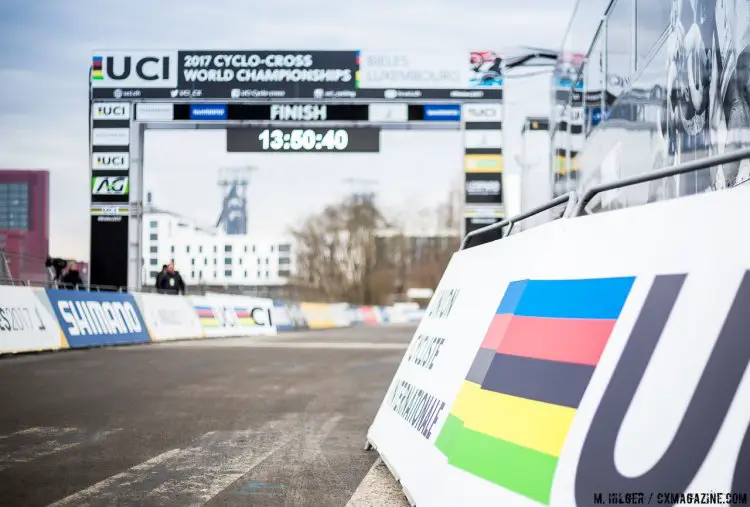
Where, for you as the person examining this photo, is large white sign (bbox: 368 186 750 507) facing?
facing the viewer and to the left of the viewer

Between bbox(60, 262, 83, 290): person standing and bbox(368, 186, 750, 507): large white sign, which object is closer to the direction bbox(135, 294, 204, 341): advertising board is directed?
the large white sign

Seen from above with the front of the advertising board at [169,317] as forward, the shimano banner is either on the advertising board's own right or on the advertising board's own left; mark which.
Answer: on the advertising board's own right

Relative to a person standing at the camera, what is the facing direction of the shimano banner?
facing the viewer and to the right of the viewer

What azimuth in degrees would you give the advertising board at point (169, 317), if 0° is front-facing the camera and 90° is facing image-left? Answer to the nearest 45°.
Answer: approximately 315°

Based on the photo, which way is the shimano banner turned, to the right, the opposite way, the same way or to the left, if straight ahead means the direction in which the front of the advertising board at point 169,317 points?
the same way

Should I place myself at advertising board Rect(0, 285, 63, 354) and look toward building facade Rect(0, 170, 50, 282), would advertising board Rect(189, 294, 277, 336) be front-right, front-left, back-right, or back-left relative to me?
front-right

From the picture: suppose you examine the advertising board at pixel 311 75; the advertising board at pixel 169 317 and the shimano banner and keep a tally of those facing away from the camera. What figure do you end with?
0

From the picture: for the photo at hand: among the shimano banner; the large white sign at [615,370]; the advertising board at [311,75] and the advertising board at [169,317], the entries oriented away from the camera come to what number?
0

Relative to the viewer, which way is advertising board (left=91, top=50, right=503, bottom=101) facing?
toward the camera
